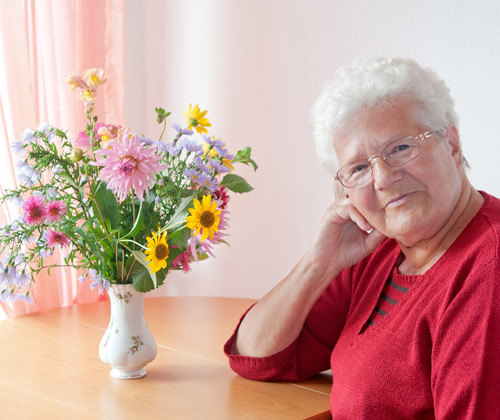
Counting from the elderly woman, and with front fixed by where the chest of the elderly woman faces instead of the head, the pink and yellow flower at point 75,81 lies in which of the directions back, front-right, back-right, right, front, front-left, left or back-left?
front-right

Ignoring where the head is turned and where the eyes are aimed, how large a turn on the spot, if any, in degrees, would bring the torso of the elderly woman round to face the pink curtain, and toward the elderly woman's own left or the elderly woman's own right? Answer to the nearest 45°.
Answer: approximately 90° to the elderly woman's own right

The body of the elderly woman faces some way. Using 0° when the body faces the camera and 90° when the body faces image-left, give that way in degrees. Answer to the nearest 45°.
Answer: approximately 45°

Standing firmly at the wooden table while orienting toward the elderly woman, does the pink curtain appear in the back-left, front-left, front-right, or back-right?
back-left
